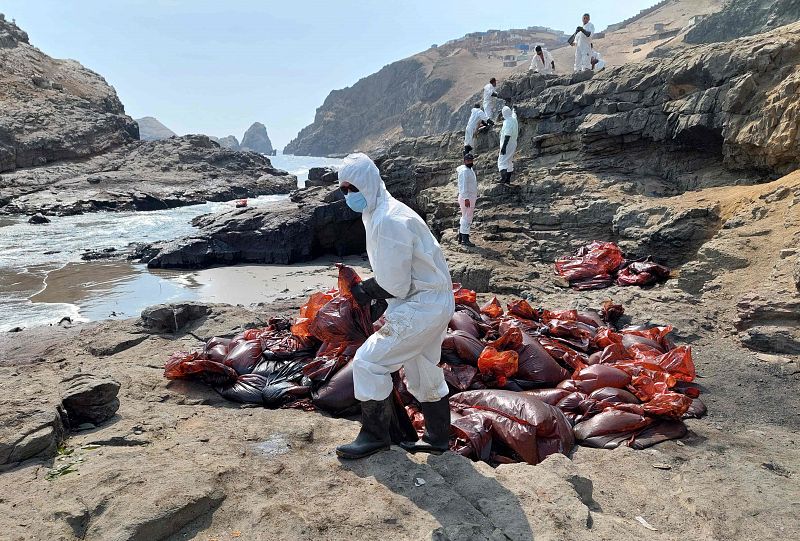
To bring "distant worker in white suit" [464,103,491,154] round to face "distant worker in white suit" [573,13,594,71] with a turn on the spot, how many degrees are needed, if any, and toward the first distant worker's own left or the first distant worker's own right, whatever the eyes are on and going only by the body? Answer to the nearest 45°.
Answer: approximately 45° to the first distant worker's own left

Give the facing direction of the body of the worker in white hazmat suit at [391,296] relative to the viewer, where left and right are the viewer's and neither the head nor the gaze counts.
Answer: facing to the left of the viewer

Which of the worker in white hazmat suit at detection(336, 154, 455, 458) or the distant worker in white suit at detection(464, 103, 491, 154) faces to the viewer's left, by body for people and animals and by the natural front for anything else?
the worker in white hazmat suit

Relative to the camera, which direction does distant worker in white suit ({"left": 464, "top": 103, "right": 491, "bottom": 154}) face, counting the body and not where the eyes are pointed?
to the viewer's right

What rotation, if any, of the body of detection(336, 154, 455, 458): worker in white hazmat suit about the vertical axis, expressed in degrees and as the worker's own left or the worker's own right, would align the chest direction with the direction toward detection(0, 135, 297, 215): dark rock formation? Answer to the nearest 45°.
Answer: approximately 45° to the worker's own right

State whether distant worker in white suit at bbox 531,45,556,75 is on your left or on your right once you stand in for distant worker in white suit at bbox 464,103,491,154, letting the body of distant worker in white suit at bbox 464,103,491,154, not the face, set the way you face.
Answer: on your left

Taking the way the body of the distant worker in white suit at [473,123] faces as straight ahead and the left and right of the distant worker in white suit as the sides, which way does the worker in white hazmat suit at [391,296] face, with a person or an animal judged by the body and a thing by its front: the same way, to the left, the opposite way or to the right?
the opposite way

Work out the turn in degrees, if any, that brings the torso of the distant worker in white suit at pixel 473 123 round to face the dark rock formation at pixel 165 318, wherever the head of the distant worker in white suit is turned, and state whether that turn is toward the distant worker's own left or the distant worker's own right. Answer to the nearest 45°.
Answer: approximately 135° to the distant worker's own right

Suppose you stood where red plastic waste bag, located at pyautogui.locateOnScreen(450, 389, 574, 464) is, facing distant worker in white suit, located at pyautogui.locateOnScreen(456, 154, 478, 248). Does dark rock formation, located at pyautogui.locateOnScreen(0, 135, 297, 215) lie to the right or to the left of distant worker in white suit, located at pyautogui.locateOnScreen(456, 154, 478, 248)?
left

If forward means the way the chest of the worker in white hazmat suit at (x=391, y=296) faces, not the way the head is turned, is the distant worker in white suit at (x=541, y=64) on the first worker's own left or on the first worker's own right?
on the first worker's own right

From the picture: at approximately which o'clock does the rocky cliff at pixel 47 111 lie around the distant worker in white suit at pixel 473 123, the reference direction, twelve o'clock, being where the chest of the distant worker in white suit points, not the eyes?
The rocky cliff is roughly at 7 o'clock from the distant worker in white suit.

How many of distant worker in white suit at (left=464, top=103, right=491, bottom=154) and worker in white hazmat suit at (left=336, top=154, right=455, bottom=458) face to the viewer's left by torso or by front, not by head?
1

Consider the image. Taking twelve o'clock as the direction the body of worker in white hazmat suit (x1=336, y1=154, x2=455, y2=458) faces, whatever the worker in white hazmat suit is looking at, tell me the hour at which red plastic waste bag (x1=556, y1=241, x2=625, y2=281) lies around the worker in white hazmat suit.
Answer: The red plastic waste bag is roughly at 4 o'clock from the worker in white hazmat suit.
